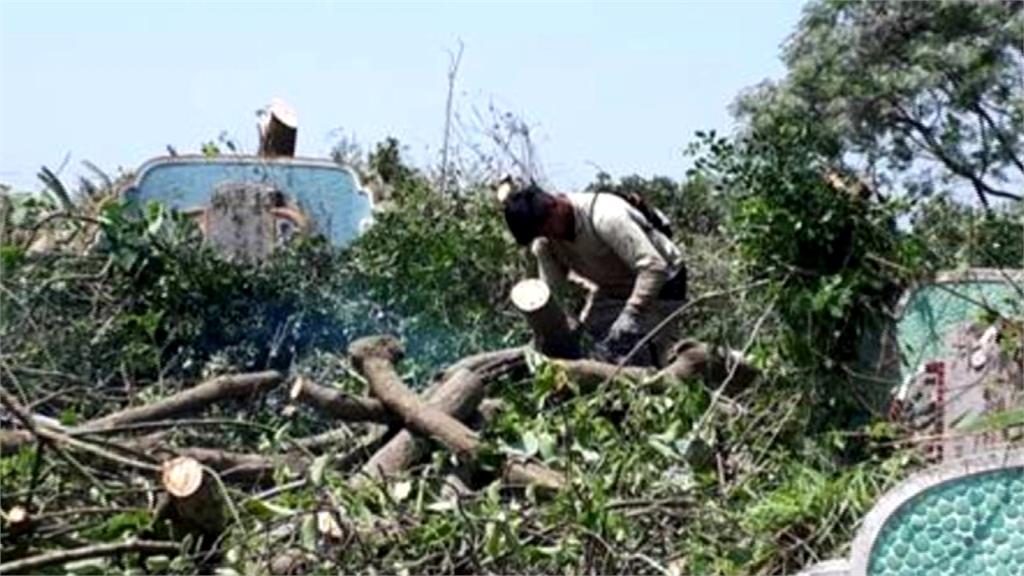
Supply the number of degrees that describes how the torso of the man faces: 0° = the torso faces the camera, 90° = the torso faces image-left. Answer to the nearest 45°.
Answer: approximately 90°

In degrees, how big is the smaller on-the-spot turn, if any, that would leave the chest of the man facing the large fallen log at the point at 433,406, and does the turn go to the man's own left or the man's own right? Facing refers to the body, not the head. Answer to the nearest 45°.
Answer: approximately 45° to the man's own left

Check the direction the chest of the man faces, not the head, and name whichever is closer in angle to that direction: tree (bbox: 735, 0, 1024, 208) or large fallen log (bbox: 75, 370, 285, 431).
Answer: the large fallen log

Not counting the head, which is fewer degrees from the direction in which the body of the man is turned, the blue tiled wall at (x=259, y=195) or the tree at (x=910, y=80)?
the blue tiled wall

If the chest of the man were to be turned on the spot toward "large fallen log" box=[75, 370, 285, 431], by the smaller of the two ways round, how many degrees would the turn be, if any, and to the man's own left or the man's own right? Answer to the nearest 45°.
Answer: approximately 45° to the man's own left

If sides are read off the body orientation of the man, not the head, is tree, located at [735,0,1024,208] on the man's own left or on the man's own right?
on the man's own right

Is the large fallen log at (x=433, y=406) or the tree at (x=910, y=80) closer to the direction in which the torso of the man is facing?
the large fallen log

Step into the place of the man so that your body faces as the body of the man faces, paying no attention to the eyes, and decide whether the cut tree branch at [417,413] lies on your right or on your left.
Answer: on your left

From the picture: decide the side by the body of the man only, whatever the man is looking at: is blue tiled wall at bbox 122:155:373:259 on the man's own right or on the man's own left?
on the man's own right
